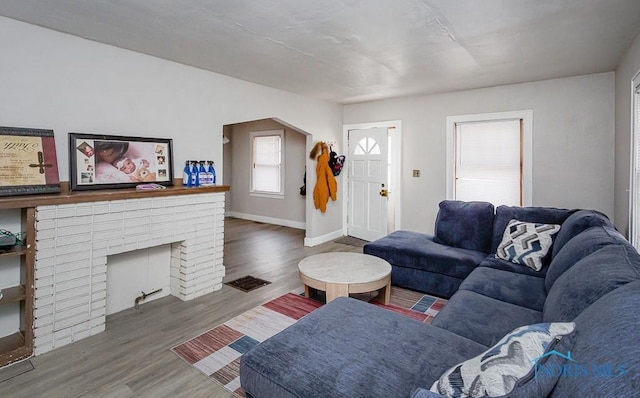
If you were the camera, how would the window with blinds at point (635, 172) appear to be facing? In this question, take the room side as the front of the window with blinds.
facing to the left of the viewer

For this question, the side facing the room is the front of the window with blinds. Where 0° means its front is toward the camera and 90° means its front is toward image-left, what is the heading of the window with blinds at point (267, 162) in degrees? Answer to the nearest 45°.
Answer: approximately 45°

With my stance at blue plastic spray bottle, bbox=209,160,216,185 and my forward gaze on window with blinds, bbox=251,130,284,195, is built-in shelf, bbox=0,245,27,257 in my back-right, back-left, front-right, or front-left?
back-left

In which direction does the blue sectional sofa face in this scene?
to the viewer's left

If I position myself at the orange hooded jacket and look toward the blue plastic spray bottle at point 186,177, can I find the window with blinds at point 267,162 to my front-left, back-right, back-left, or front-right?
back-right

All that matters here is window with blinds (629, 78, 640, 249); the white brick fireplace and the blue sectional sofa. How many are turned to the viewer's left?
2

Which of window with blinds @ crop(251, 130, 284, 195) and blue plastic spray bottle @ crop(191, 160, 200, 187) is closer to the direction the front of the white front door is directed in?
the blue plastic spray bottle

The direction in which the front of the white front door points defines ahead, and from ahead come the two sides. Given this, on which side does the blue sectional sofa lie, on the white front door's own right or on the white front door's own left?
on the white front door's own left

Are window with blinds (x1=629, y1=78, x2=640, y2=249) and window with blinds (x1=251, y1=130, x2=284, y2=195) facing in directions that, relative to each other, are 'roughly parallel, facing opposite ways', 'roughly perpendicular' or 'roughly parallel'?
roughly perpendicular

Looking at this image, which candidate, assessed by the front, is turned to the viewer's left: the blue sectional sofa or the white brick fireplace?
the blue sectional sofa

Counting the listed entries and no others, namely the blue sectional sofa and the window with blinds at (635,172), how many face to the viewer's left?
2

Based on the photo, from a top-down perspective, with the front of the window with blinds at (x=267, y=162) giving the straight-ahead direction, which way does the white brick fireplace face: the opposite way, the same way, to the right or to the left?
to the left
